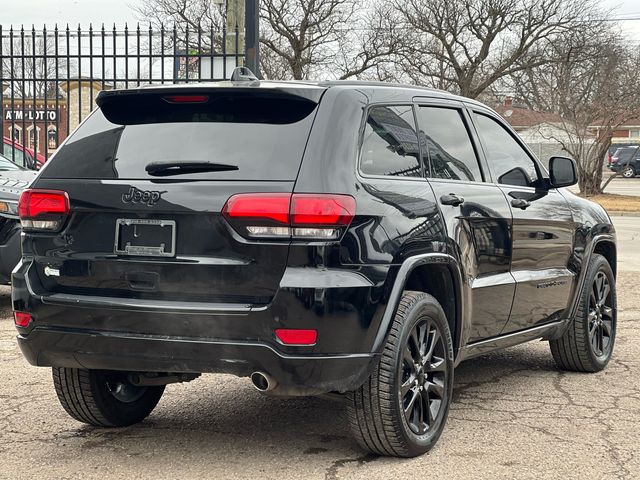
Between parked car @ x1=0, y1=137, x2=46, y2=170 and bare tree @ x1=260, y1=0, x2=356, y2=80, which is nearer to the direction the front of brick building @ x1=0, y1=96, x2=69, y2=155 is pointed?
the parked car

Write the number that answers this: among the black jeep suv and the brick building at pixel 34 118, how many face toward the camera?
1

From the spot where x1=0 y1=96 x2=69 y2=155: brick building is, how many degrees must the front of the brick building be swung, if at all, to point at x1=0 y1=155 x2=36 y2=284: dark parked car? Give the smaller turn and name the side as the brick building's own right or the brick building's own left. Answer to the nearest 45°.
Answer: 0° — it already faces it

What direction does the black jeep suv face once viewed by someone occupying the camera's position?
facing away from the viewer and to the right of the viewer

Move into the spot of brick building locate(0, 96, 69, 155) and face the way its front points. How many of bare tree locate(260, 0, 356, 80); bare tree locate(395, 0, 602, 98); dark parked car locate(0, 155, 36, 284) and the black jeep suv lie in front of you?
2

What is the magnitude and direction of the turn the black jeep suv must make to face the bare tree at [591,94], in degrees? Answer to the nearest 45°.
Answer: approximately 45° to its left

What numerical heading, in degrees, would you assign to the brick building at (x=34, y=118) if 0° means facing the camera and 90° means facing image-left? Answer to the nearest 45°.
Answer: approximately 0°

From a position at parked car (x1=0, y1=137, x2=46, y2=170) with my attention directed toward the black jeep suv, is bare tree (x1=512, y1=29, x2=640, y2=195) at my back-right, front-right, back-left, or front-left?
back-left
